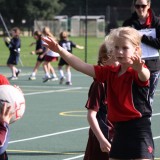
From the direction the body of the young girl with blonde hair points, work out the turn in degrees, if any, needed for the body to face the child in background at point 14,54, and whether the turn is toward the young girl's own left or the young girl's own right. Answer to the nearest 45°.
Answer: approximately 135° to the young girl's own right

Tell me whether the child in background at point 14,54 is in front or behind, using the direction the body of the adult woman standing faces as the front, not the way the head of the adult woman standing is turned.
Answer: behind

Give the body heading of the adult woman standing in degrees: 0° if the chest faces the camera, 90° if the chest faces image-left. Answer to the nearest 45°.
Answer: approximately 0°

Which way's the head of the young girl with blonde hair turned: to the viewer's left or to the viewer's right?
to the viewer's left

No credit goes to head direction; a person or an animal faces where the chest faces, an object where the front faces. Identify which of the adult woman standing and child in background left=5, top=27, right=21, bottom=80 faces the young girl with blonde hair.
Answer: the adult woman standing

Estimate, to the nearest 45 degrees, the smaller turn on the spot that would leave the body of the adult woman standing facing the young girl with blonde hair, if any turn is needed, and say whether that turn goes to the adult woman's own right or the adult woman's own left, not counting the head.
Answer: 0° — they already face them
